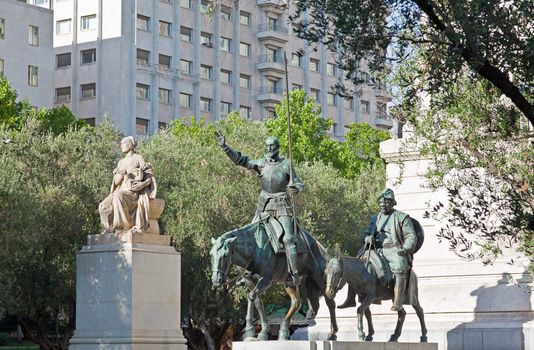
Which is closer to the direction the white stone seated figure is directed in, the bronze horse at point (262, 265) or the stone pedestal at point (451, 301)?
the bronze horse

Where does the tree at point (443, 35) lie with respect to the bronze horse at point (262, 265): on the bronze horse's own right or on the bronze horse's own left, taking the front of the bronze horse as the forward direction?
on the bronze horse's own left

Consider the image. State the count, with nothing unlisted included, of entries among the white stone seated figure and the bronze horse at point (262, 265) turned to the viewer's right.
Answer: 0

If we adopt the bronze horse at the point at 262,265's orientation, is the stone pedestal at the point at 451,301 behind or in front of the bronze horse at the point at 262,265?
behind

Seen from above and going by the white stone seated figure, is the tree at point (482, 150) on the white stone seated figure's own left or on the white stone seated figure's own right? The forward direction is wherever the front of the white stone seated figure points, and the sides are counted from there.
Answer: on the white stone seated figure's own left

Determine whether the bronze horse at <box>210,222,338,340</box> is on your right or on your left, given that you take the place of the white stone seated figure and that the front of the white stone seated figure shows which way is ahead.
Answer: on your left

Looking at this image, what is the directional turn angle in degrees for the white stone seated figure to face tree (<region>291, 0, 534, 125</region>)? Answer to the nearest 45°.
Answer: approximately 45° to its left

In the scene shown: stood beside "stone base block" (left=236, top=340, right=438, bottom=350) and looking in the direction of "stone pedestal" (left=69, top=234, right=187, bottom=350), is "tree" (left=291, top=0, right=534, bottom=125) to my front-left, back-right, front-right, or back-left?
back-left

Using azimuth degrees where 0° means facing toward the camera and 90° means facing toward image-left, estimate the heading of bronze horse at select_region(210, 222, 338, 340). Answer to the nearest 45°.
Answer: approximately 45°

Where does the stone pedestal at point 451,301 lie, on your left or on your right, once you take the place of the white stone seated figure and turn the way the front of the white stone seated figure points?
on your left
